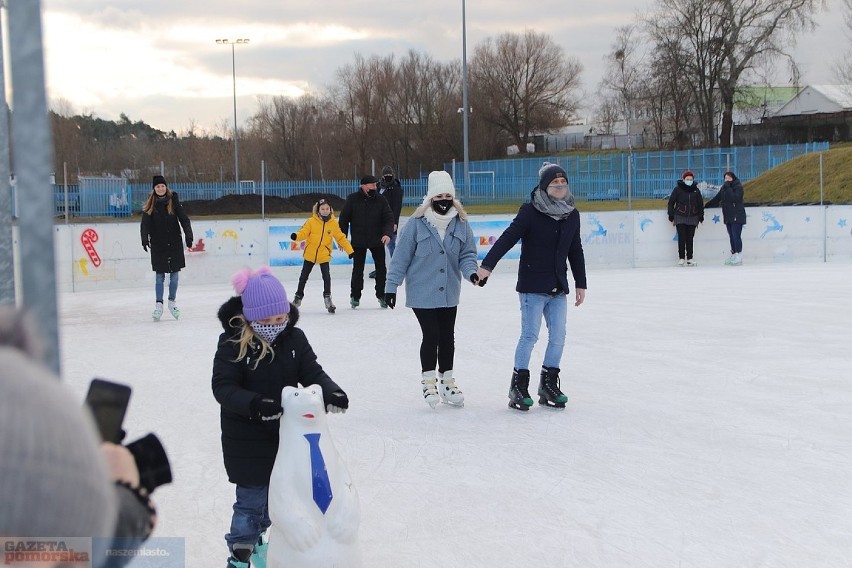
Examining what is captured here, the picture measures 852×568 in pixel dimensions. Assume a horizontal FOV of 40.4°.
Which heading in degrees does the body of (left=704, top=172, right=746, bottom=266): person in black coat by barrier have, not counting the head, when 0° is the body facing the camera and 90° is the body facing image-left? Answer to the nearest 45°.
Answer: approximately 45°

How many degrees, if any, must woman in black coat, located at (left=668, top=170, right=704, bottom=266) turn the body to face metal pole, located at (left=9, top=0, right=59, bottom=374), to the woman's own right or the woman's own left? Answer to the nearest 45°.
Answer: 0° — they already face it

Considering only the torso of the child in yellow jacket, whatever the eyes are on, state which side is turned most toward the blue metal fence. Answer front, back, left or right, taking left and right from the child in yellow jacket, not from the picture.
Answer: back

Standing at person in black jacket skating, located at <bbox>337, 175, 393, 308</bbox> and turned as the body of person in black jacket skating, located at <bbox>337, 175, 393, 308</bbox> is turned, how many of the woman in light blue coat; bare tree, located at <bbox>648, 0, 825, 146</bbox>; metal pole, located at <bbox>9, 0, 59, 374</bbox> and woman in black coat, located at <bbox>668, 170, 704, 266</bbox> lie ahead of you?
2

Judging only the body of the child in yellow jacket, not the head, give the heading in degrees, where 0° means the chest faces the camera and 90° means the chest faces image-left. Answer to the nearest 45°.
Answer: approximately 0°

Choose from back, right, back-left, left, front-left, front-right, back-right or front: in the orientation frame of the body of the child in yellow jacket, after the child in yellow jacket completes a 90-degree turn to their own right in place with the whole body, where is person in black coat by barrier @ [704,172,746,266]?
back-right

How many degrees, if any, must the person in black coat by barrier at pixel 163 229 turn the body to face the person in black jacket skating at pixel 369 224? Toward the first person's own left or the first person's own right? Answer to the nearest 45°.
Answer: approximately 135° to the first person's own left
